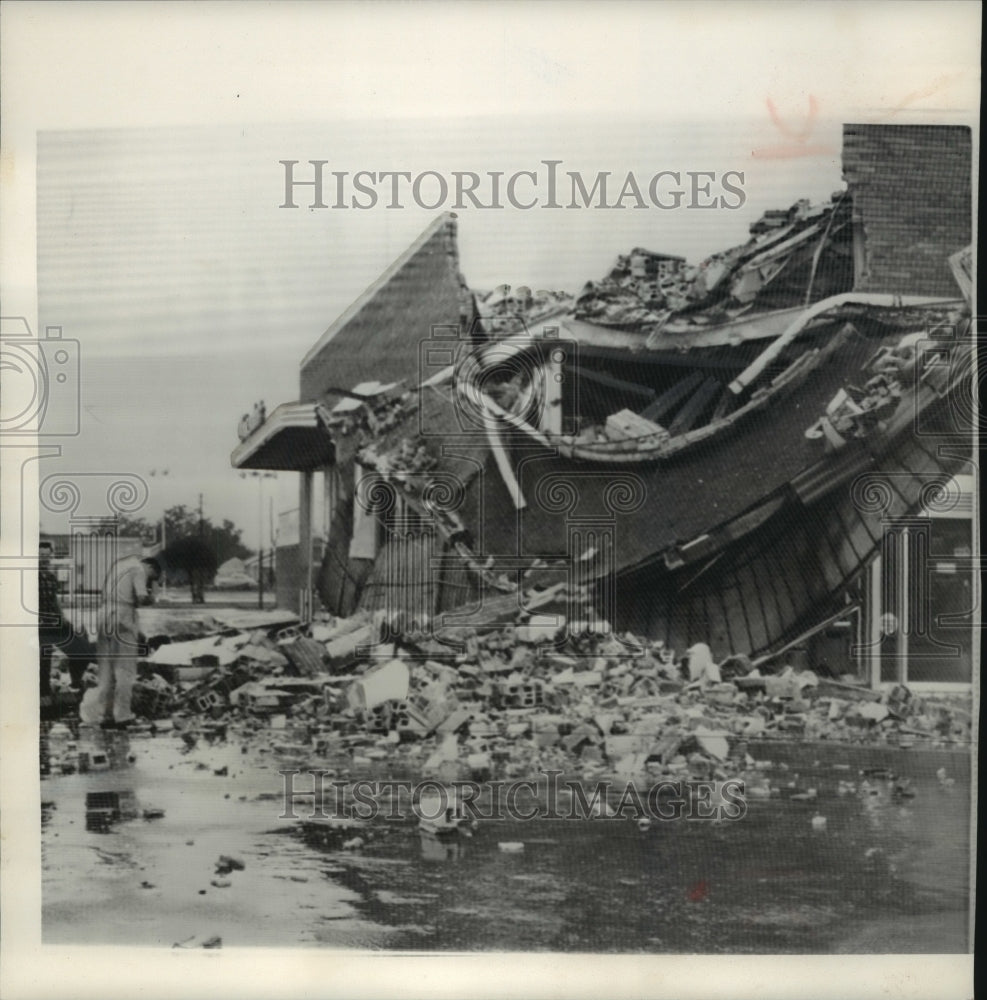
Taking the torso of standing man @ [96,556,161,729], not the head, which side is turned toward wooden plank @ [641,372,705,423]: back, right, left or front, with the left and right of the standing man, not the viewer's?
front

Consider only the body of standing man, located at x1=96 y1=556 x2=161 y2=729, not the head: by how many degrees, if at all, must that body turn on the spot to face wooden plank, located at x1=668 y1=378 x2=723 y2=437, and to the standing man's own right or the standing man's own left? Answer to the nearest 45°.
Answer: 0° — they already face it

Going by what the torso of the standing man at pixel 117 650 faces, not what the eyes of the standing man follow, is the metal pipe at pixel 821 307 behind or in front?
in front

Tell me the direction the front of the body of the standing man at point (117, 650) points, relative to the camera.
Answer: to the viewer's right

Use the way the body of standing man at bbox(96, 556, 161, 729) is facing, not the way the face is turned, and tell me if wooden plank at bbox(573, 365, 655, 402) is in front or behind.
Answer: in front
